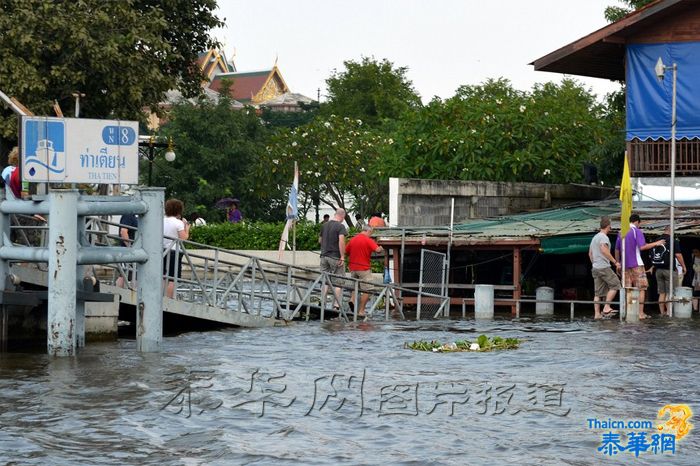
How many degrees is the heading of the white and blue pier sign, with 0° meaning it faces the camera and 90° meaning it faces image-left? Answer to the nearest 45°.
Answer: approximately 0°

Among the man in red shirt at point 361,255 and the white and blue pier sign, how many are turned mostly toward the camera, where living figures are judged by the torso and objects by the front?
1

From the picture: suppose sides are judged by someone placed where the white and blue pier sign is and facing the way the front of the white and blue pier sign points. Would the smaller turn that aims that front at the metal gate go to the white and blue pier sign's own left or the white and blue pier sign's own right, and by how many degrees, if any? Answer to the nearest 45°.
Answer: approximately 135° to the white and blue pier sign's own left

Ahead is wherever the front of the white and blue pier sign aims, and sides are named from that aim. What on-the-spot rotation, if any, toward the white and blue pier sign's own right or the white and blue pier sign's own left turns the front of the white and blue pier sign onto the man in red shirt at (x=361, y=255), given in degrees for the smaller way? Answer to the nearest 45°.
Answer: approximately 135° to the white and blue pier sign's own left

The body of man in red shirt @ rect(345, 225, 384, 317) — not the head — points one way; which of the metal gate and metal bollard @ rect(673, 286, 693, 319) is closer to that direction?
the metal gate

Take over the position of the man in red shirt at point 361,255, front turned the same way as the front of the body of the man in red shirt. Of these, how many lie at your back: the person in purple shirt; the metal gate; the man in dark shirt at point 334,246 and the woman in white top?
2
